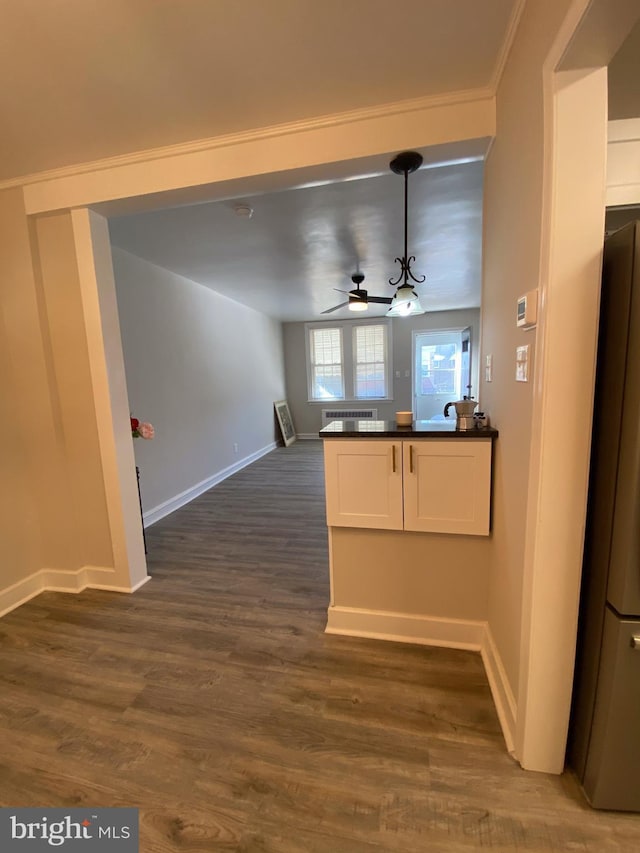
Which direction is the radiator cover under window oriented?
toward the camera

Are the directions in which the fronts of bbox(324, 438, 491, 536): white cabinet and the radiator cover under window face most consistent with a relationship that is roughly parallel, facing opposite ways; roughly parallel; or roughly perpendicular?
roughly parallel

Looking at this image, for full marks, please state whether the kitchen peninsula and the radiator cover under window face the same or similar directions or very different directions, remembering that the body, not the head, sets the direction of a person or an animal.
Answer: same or similar directions

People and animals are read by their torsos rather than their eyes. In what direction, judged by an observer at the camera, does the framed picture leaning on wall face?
facing the viewer and to the right of the viewer

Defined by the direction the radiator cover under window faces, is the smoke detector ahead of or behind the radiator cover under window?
ahead

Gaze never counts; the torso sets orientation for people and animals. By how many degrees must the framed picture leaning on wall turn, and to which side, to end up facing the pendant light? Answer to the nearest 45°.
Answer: approximately 45° to its right

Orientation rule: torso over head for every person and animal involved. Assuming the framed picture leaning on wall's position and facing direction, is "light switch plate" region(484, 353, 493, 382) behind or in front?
in front

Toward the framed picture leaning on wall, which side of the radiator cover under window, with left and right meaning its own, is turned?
right

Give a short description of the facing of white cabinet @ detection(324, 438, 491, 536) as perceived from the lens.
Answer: facing the viewer
